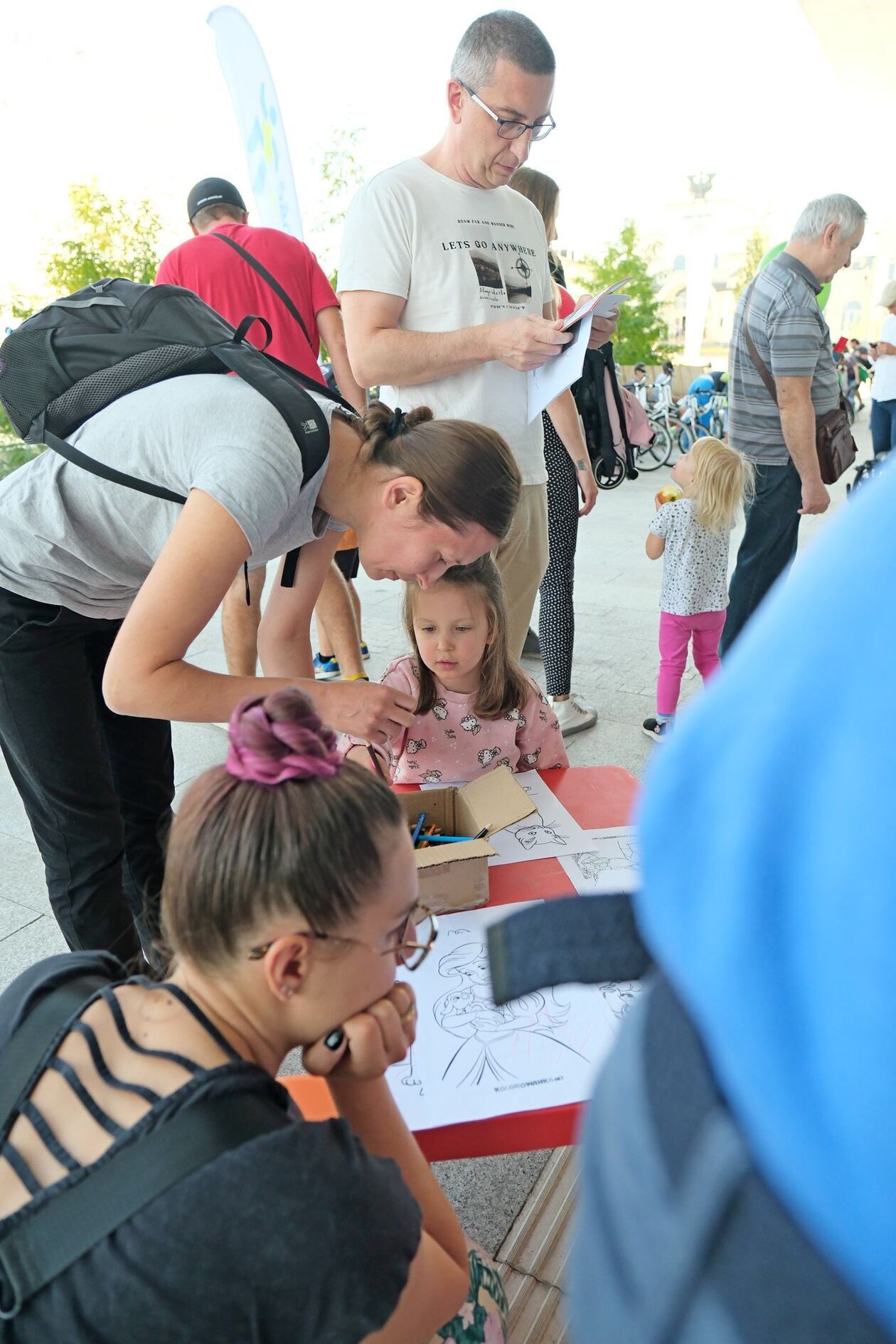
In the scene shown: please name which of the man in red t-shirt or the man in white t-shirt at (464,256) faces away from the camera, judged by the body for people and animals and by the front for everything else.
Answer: the man in red t-shirt

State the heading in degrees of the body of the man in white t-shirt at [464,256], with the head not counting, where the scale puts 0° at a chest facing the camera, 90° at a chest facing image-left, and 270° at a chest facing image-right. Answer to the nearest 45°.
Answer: approximately 315°

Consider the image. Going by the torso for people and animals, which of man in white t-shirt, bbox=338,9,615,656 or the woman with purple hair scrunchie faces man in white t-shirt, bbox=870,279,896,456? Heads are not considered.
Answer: the woman with purple hair scrunchie

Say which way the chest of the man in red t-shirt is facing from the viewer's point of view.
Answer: away from the camera

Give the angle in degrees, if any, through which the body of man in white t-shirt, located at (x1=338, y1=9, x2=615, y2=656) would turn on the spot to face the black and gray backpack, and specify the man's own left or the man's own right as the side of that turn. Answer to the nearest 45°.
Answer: approximately 90° to the man's own right

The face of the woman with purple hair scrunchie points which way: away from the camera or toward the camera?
away from the camera

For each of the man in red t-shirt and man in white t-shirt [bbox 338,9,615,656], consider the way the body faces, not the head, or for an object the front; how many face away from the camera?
1

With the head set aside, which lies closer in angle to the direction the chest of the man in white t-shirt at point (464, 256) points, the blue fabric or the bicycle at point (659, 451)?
the blue fabric

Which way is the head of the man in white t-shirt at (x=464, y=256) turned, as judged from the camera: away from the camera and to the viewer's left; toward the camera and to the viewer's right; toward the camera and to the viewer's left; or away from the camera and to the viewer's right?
toward the camera and to the viewer's right

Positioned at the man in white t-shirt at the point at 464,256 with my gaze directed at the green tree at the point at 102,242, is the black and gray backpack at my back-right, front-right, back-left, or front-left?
back-left

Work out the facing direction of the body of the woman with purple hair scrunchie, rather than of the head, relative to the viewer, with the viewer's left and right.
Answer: facing away from the viewer and to the right of the viewer

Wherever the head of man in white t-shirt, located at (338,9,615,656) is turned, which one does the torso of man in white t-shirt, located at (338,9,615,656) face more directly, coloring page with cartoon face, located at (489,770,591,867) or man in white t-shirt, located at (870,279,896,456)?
the coloring page with cartoon face
